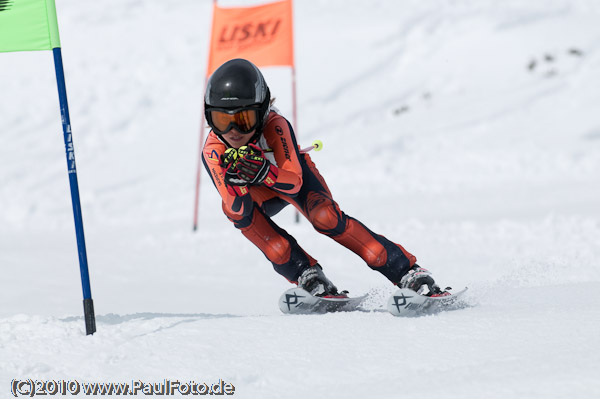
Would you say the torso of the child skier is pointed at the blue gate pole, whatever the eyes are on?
no

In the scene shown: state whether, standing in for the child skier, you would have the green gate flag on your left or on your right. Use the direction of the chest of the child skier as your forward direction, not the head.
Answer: on your right

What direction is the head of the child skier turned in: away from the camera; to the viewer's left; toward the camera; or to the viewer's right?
toward the camera

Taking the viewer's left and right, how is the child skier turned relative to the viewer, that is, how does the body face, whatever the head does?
facing the viewer
